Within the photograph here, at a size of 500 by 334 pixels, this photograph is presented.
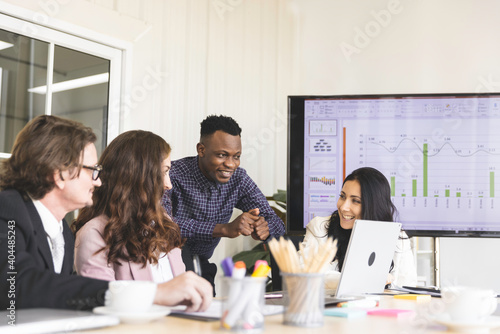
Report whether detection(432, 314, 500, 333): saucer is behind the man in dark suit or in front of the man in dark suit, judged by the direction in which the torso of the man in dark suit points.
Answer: in front

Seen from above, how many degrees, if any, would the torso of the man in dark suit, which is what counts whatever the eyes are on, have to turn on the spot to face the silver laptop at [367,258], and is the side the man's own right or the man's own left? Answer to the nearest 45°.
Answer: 0° — they already face it

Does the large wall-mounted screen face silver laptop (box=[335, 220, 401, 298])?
yes

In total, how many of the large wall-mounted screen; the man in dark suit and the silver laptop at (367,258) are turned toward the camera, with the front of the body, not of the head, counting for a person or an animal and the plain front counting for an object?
1

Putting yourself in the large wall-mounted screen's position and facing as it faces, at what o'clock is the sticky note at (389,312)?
The sticky note is roughly at 12 o'clock from the large wall-mounted screen.

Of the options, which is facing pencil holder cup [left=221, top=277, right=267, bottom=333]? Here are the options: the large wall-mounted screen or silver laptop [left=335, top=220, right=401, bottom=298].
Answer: the large wall-mounted screen

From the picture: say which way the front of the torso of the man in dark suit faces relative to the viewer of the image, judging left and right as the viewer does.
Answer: facing to the right of the viewer

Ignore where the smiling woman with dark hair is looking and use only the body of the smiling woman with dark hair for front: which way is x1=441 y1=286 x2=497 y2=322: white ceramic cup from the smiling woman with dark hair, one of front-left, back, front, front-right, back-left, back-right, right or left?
front-left

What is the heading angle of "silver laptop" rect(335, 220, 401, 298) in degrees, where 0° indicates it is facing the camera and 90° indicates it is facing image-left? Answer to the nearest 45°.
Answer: approximately 135°

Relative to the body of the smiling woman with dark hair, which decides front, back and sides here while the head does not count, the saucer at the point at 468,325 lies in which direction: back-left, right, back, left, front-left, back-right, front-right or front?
front-left

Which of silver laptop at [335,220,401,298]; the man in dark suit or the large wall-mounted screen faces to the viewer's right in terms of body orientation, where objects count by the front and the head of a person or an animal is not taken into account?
the man in dark suit
